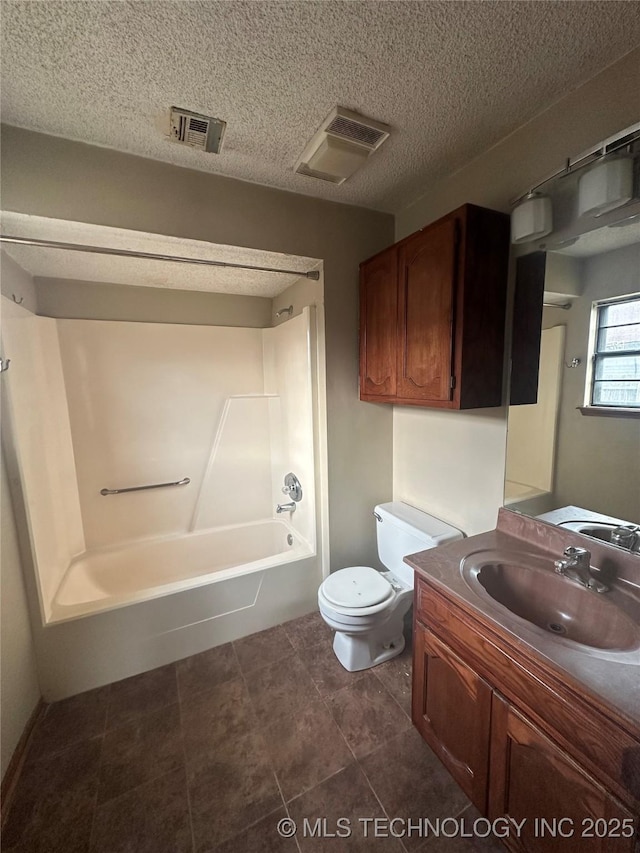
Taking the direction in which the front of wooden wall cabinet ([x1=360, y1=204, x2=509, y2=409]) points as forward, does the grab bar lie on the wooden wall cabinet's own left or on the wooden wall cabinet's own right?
on the wooden wall cabinet's own right

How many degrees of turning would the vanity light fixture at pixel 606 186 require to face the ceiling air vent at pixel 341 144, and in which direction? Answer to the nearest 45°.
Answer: approximately 45° to its right

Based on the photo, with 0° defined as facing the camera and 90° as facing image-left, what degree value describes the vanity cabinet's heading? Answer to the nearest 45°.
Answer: approximately 45°

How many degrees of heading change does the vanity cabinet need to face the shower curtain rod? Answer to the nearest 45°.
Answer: approximately 45° to its right

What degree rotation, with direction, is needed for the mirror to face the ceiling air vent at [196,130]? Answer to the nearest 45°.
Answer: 0° — it already faces it

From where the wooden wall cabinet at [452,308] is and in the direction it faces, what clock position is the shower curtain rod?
The shower curtain rod is roughly at 1 o'clock from the wooden wall cabinet.
